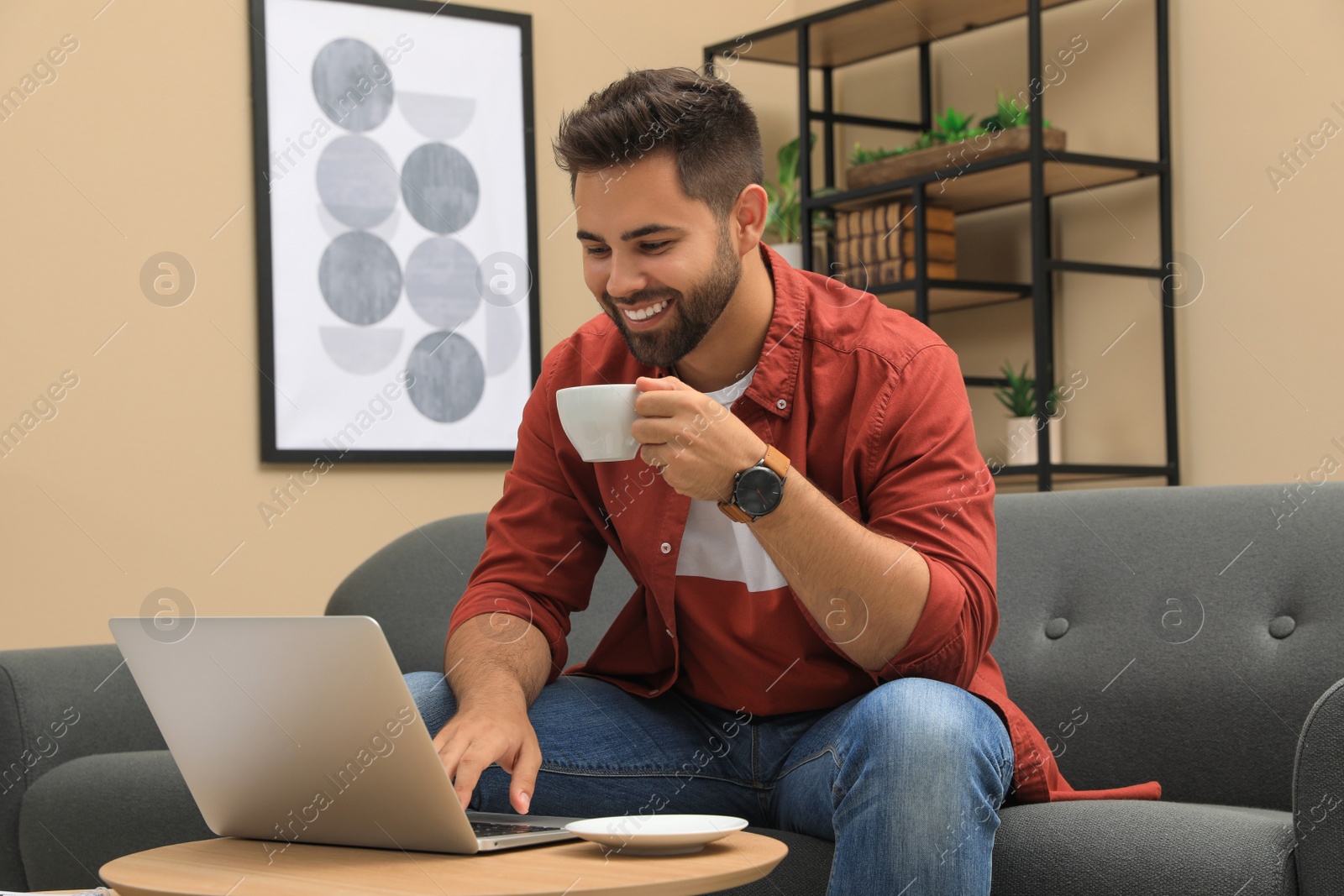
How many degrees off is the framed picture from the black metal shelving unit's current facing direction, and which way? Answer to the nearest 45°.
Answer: approximately 45° to its right

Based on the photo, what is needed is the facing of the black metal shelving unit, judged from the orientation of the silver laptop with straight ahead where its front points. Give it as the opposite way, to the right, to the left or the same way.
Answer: the opposite way

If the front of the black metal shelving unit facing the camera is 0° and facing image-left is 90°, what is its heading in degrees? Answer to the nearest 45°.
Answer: approximately 45°

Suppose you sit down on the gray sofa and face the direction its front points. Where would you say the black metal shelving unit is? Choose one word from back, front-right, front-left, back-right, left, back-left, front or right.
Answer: back

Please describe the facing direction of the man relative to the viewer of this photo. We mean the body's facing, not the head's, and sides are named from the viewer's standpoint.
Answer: facing the viewer and to the left of the viewer

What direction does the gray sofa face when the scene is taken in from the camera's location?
facing the viewer

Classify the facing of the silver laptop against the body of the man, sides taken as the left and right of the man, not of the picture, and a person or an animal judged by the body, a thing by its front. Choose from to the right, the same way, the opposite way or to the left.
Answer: the opposite way

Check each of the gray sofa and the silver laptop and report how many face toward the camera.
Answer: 1

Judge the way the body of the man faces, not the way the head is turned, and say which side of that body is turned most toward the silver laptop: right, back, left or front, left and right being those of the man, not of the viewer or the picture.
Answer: front

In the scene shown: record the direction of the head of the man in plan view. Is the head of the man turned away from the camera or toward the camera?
toward the camera

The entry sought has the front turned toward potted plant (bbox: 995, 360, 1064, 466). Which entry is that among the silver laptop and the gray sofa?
the silver laptop

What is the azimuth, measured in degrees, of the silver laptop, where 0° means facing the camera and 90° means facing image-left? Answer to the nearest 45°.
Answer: approximately 225°

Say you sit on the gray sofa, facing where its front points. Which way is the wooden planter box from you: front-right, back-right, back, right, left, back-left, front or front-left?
back

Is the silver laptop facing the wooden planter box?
yes

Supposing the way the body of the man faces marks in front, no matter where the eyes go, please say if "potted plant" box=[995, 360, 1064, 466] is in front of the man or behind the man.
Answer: behind

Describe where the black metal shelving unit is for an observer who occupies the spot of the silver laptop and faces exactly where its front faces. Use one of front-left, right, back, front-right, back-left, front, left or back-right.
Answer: front

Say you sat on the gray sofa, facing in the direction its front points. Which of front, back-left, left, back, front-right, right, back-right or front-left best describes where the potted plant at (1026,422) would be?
back
